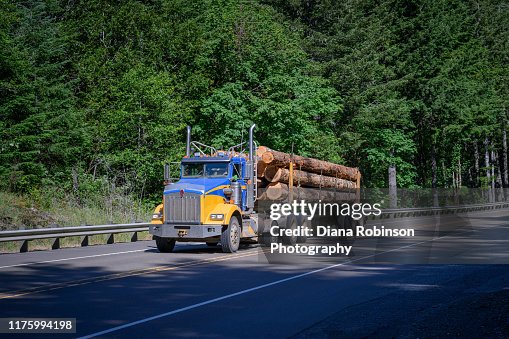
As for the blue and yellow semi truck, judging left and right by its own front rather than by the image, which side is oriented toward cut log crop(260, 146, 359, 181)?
back

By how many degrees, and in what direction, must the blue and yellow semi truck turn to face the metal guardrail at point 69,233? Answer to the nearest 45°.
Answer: approximately 90° to its right

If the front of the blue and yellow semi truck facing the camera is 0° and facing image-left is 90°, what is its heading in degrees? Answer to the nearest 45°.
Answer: approximately 45°

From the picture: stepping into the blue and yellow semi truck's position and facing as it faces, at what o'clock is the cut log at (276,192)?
The cut log is roughly at 6 o'clock from the blue and yellow semi truck.
